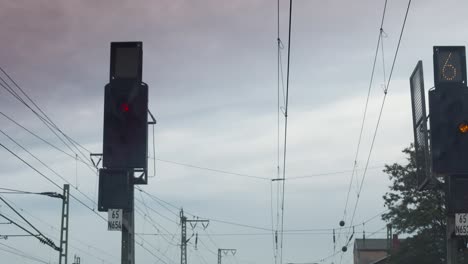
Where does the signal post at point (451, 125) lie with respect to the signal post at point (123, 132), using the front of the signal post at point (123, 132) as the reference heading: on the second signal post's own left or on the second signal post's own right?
on the second signal post's own left

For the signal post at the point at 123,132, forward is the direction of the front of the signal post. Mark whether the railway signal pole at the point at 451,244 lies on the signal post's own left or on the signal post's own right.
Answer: on the signal post's own left

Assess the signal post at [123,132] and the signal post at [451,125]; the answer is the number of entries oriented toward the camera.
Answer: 2

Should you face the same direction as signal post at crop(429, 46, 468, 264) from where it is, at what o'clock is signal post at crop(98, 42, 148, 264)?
signal post at crop(98, 42, 148, 264) is roughly at 2 o'clock from signal post at crop(429, 46, 468, 264).

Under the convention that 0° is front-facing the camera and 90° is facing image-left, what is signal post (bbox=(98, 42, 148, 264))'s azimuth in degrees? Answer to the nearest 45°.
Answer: approximately 0°

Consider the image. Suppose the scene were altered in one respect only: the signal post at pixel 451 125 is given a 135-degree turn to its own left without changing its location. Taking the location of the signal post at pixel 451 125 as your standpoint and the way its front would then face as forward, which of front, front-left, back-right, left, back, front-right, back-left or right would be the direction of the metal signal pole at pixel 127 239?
back-left
